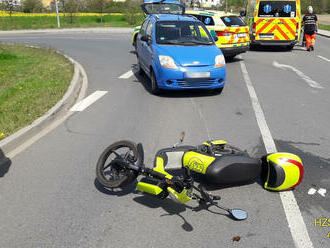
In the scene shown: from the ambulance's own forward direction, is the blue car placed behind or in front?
behind

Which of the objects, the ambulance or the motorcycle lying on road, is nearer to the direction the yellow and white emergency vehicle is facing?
the ambulance

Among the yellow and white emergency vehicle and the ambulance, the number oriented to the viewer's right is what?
0

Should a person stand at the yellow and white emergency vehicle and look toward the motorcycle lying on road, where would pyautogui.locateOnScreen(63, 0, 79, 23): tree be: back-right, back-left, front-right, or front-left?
back-right

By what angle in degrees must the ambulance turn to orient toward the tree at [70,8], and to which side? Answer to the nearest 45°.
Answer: approximately 45° to its left

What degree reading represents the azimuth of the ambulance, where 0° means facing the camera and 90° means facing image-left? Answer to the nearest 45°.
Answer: approximately 180°

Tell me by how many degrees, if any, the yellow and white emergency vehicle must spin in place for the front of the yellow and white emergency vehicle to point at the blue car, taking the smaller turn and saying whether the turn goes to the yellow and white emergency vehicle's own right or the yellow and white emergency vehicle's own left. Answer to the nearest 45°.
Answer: approximately 135° to the yellow and white emergency vehicle's own left

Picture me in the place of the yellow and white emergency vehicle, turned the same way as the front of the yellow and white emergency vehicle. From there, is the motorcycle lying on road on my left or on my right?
on my left

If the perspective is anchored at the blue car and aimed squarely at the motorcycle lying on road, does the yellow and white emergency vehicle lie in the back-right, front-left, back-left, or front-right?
back-left

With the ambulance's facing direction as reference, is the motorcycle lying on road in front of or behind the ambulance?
behind

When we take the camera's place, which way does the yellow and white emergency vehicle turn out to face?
facing away from the viewer and to the left of the viewer
